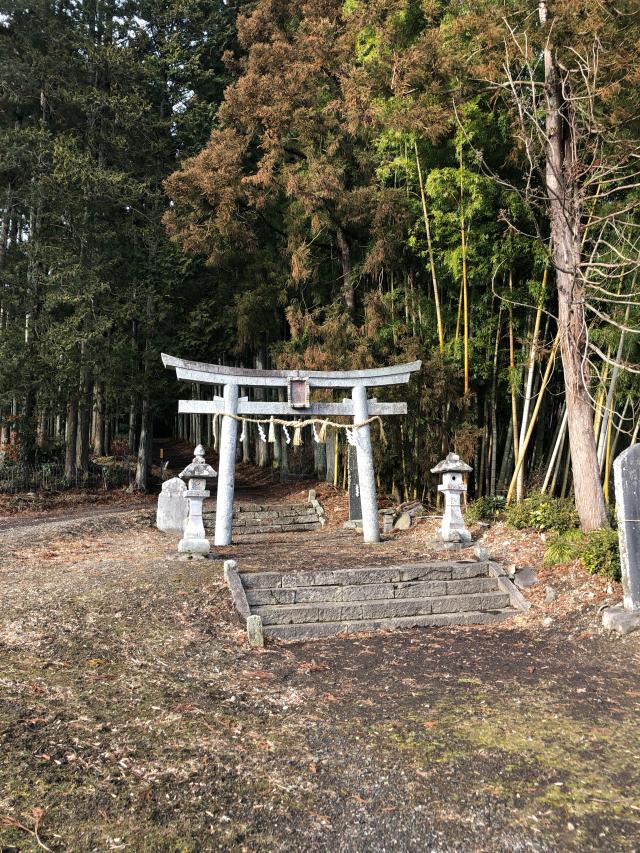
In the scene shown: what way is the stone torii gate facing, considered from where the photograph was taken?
facing the viewer

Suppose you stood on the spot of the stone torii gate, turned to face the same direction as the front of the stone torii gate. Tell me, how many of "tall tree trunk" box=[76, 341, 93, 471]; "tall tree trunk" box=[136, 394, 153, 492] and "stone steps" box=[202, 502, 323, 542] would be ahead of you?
0

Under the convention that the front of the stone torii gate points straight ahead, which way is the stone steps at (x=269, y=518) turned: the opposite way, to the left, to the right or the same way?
the same way

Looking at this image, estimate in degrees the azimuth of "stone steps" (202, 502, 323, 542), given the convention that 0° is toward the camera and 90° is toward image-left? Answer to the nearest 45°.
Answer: approximately 0°

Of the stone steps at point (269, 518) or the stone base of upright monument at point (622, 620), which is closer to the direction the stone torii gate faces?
the stone base of upright monument

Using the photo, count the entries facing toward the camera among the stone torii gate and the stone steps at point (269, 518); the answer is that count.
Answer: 2

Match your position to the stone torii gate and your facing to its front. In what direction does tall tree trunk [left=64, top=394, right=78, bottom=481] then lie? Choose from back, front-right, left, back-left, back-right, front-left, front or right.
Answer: back-right

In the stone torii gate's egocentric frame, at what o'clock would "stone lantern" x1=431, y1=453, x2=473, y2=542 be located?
The stone lantern is roughly at 10 o'clock from the stone torii gate.

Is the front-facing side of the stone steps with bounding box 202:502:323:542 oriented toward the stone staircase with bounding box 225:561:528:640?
yes

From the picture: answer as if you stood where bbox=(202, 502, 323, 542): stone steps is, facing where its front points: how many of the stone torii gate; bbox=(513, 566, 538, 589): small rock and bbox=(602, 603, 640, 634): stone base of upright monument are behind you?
0
